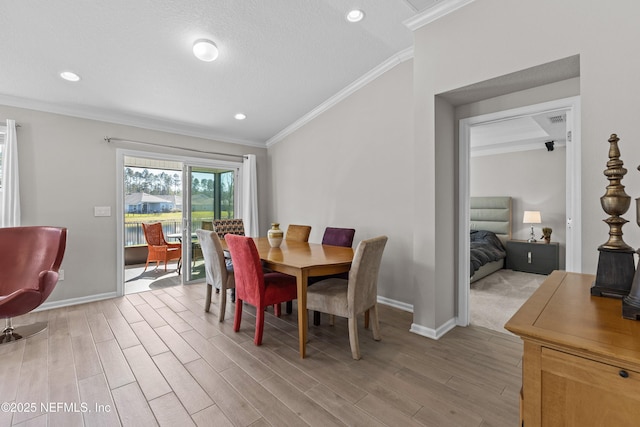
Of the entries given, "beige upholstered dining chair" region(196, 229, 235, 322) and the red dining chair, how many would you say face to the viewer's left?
0

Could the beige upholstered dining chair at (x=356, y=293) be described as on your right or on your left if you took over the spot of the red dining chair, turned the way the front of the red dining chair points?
on your right

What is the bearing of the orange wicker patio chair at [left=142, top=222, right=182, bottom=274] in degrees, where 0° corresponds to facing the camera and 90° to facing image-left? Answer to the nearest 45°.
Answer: approximately 315°

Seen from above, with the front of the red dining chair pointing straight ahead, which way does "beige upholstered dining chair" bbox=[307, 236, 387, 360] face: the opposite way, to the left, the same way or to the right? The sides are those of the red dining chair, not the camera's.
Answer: to the left

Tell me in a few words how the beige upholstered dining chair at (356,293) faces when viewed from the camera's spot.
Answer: facing away from the viewer and to the left of the viewer

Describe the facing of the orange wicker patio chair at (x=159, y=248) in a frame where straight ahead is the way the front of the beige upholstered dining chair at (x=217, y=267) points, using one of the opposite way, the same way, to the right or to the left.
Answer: to the right

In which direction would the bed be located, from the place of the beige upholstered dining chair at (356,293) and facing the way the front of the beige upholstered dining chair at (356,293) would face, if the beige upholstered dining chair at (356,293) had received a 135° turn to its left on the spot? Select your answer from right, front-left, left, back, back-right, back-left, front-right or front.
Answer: back-left

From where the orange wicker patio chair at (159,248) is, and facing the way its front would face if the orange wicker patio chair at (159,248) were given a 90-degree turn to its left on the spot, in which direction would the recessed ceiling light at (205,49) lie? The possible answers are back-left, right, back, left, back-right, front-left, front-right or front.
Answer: back-right

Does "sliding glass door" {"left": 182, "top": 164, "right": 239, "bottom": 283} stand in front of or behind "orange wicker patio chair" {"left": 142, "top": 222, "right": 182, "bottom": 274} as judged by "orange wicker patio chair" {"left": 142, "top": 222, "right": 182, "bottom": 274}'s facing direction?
in front

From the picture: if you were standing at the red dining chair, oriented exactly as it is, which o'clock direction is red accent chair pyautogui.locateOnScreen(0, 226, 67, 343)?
The red accent chair is roughly at 8 o'clock from the red dining chair.

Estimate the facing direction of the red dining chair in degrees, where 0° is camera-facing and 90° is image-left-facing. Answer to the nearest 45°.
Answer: approximately 225°
